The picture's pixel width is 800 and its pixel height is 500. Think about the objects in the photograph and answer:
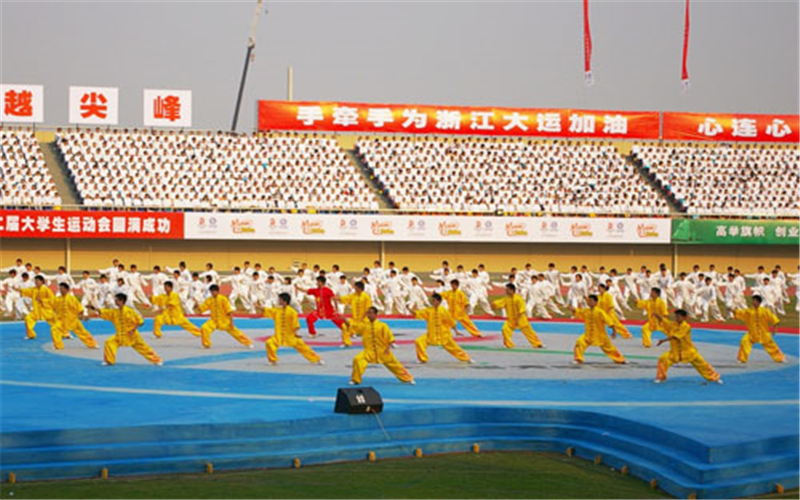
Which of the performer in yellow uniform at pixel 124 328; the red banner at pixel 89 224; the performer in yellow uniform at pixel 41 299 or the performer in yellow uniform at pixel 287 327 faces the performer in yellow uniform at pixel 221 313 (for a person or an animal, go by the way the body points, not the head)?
the red banner

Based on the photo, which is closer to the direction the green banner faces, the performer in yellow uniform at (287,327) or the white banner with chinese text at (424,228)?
the performer in yellow uniform

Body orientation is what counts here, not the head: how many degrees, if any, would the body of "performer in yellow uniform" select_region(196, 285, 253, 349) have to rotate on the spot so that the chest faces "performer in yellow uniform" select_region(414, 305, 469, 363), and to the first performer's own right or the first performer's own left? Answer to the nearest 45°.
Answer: approximately 90° to the first performer's own left

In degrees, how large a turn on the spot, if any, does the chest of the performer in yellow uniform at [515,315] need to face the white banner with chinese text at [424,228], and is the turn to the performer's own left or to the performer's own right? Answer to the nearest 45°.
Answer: approximately 135° to the performer's own right

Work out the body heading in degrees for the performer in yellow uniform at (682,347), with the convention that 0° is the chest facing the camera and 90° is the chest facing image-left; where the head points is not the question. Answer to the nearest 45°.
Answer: approximately 45°

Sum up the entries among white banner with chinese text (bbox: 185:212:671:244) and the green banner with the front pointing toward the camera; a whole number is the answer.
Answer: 2

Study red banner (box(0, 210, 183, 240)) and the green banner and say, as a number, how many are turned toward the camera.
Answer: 2

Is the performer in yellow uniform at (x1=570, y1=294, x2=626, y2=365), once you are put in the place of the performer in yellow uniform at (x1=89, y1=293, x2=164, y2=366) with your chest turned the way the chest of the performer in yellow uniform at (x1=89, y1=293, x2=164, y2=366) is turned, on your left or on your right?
on your left

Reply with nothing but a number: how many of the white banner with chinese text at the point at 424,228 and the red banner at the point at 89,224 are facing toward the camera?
2

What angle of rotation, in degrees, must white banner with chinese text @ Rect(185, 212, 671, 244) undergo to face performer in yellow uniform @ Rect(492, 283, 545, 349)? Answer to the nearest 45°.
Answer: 0° — it already faces them
